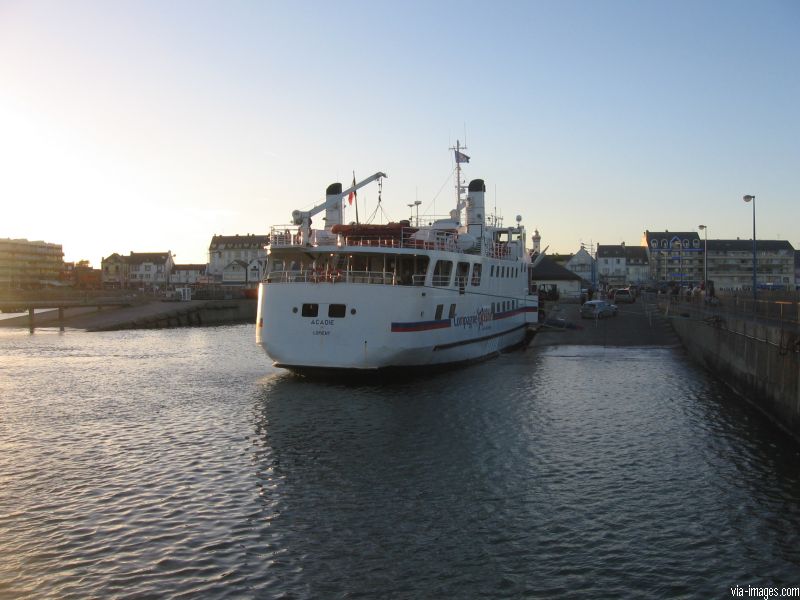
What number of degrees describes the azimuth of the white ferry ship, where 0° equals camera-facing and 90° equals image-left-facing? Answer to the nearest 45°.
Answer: approximately 225°
